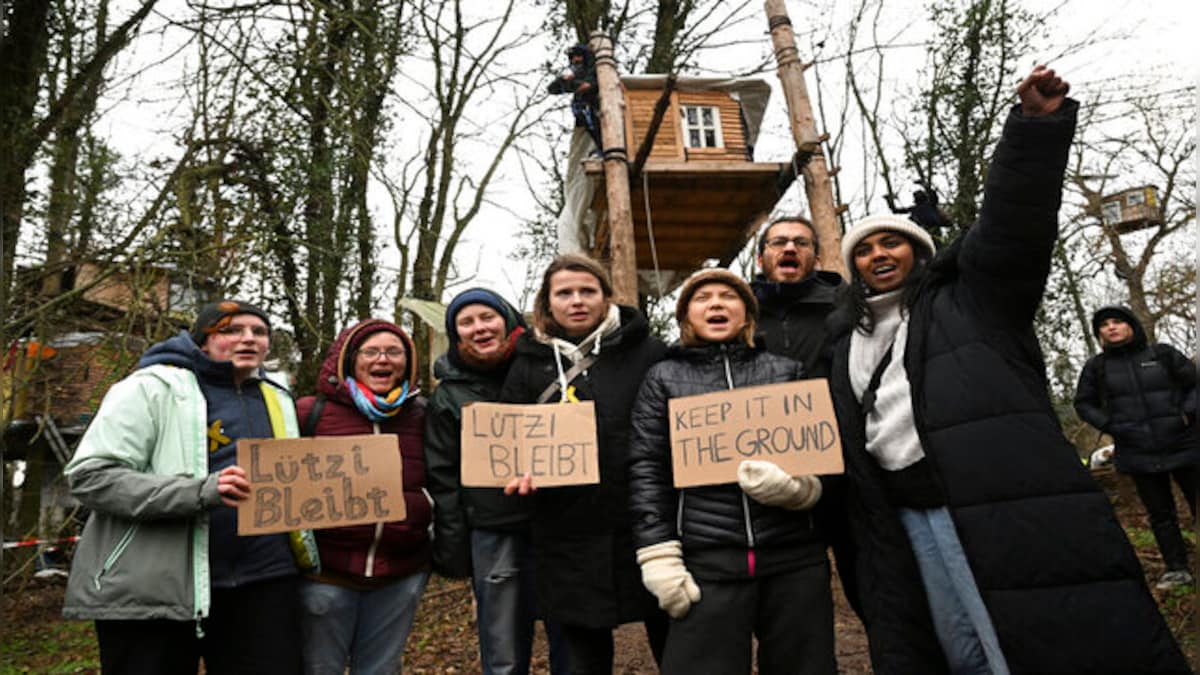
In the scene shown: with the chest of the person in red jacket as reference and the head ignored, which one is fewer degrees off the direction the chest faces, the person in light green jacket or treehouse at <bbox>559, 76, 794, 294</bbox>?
the person in light green jacket

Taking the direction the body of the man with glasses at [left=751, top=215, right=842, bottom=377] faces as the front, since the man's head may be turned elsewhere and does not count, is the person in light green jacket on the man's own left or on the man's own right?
on the man's own right

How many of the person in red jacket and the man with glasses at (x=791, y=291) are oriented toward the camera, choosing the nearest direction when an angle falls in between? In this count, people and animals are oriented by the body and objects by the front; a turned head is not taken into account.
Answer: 2

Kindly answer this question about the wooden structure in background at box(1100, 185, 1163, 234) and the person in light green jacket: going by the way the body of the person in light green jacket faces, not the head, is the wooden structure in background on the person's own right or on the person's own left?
on the person's own left

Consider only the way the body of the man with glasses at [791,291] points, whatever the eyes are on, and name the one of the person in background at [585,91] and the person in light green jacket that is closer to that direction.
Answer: the person in light green jacket

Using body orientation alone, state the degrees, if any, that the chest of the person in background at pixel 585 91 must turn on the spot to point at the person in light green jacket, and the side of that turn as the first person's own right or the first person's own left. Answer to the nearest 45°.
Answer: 0° — they already face them

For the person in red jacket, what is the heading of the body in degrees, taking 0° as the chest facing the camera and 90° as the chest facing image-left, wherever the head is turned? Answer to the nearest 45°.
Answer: approximately 0°

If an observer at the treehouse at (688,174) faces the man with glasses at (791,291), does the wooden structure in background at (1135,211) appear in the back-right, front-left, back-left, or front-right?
back-left
